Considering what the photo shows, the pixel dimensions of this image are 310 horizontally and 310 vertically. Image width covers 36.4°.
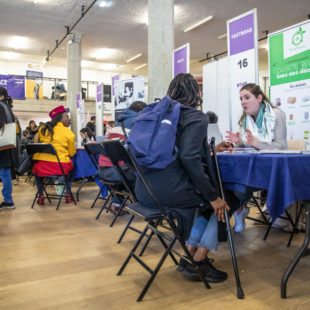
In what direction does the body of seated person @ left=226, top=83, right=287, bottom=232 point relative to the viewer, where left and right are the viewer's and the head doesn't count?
facing the viewer and to the left of the viewer

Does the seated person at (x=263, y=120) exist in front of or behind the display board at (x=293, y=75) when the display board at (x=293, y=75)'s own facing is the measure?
in front

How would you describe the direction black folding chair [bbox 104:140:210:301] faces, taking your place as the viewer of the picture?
facing away from the viewer and to the right of the viewer

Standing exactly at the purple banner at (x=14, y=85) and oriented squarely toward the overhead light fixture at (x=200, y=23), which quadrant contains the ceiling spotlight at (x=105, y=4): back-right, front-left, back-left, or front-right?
front-right

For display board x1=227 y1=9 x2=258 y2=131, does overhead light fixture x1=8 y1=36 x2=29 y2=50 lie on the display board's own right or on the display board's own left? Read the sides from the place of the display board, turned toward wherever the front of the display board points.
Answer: on the display board's own right

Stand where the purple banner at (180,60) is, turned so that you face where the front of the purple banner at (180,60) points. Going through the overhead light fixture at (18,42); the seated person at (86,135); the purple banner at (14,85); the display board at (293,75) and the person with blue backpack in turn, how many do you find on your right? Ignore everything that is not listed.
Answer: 3

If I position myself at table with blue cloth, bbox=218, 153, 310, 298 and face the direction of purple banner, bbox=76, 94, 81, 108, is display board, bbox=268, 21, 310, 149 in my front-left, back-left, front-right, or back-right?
front-right

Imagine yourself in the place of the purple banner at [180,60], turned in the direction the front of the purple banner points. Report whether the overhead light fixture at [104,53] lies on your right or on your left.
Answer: on your right

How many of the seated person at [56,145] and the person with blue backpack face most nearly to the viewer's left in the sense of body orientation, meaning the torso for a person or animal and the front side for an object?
0

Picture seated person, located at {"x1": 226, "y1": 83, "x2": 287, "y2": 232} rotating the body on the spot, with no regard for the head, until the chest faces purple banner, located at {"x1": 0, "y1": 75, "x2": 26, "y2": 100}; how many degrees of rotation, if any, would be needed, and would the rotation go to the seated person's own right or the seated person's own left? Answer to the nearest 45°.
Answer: approximately 90° to the seated person's own right

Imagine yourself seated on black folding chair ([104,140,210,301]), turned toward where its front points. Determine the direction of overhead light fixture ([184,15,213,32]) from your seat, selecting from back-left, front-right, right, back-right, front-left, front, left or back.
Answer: front-left

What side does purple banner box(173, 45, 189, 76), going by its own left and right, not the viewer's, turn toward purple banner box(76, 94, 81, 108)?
right

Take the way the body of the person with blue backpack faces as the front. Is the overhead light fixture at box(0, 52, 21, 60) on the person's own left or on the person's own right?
on the person's own left

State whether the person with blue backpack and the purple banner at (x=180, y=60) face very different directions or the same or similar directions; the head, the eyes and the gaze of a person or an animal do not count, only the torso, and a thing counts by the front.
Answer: very different directions

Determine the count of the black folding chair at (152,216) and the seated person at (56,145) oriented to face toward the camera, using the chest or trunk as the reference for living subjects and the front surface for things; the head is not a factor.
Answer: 0
